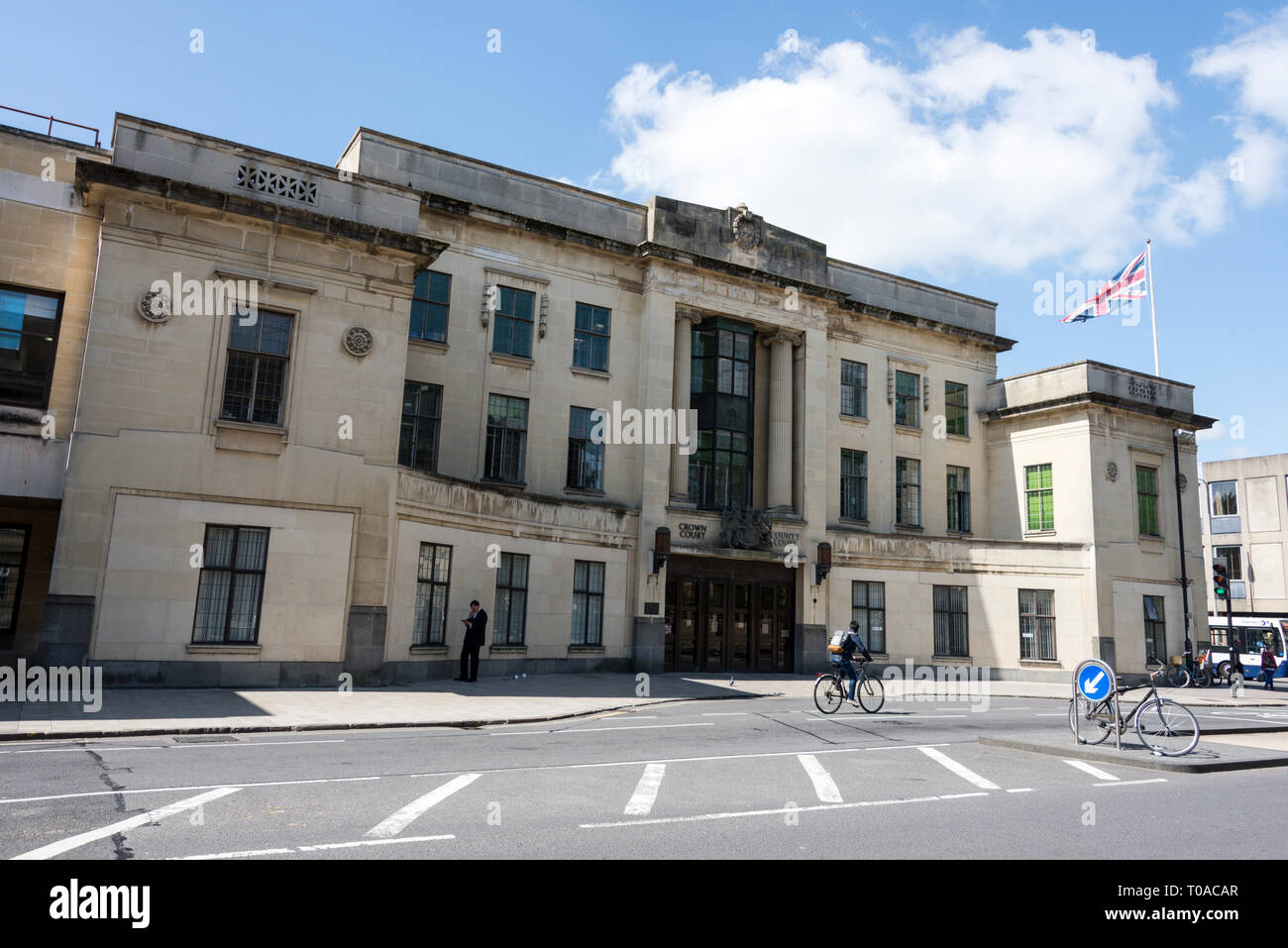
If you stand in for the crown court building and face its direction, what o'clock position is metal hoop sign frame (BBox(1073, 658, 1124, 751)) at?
The metal hoop sign frame is roughly at 12 o'clock from the crown court building.

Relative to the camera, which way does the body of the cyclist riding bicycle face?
to the viewer's right

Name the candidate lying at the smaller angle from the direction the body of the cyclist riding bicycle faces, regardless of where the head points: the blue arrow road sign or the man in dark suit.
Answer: the blue arrow road sign

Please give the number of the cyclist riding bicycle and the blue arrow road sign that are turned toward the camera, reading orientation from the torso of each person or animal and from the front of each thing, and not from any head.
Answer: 1

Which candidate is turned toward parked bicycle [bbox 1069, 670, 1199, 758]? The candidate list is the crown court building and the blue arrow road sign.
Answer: the crown court building

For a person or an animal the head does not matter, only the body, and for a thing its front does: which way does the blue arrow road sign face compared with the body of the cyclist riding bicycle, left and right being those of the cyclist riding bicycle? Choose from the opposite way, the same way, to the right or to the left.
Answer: to the right

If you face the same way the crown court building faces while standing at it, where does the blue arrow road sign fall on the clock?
The blue arrow road sign is roughly at 12 o'clock from the crown court building.

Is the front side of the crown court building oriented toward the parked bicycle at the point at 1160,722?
yes

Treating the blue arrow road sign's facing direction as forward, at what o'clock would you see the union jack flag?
The union jack flag is roughly at 6 o'clock from the blue arrow road sign.
